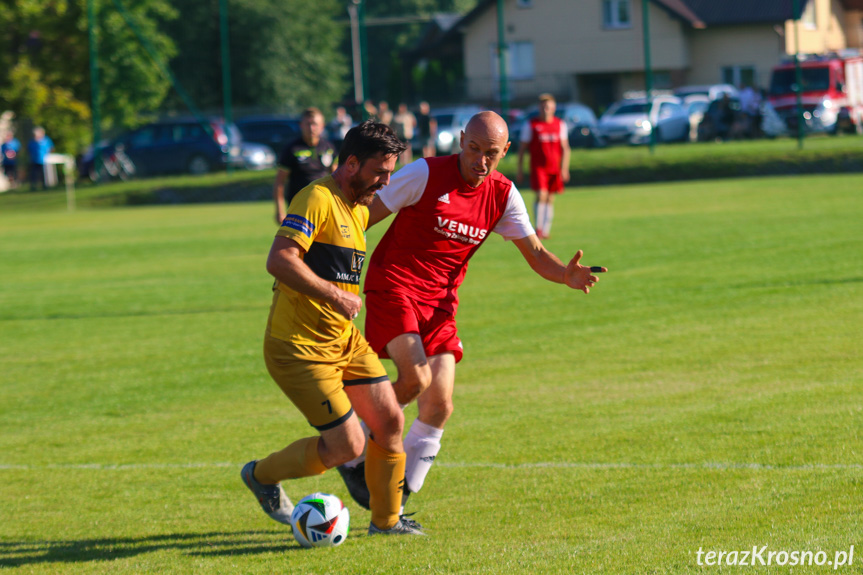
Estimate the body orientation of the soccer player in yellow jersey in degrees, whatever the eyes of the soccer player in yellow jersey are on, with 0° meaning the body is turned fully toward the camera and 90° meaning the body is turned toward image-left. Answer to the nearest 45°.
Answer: approximately 315°

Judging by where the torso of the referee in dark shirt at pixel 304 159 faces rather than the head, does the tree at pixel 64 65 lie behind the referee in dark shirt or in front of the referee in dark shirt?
behind

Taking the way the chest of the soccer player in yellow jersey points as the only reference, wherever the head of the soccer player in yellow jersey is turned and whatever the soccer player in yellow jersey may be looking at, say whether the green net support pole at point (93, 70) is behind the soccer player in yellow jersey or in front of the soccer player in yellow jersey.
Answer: behind

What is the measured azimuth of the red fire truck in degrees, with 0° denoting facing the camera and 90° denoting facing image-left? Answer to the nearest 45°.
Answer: approximately 45°

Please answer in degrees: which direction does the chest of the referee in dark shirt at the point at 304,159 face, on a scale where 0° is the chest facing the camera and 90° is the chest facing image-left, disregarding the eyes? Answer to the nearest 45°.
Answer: approximately 0°

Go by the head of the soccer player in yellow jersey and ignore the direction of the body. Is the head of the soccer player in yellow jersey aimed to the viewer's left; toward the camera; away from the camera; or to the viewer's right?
to the viewer's right

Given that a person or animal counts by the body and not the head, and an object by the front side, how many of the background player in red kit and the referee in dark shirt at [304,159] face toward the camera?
2

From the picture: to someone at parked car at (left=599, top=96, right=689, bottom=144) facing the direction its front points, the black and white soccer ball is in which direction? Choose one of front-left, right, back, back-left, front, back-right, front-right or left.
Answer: front-left
